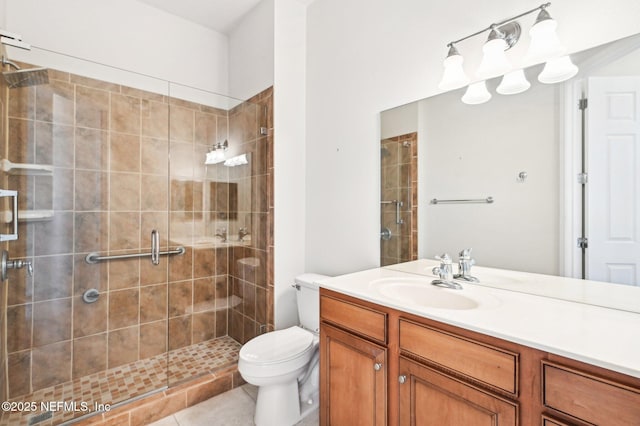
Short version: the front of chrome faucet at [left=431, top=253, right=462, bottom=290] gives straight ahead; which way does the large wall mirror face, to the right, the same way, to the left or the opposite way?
the same way

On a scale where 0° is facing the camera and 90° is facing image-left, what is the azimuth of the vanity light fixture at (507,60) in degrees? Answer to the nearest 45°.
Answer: approximately 45°

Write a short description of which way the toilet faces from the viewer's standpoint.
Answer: facing the viewer and to the left of the viewer

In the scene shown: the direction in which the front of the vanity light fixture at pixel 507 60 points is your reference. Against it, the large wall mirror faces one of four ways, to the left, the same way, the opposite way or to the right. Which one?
the same way

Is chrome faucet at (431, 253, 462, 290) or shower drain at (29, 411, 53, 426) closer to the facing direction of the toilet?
the shower drain

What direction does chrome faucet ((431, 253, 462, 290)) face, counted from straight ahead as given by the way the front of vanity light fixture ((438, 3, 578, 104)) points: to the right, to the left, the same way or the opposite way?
the same way

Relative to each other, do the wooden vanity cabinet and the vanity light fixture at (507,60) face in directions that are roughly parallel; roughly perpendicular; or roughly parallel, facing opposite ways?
roughly parallel

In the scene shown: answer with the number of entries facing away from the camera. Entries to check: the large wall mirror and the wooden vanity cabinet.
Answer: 0

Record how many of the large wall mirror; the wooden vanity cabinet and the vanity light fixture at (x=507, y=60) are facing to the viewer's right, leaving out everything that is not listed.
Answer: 0

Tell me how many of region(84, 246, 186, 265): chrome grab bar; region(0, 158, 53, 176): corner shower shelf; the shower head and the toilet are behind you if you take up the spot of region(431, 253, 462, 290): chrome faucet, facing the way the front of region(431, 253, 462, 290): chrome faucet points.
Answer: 0

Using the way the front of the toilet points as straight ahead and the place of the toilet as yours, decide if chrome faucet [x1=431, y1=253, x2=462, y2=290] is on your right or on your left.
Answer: on your left

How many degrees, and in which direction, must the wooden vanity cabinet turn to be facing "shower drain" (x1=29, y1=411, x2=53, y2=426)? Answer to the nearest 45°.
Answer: approximately 45° to its right

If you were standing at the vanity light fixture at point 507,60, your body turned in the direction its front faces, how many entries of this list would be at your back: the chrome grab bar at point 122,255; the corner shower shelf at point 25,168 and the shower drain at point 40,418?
0

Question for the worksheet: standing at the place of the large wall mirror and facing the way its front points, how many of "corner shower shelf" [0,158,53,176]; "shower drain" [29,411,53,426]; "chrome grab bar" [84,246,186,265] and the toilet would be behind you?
0
